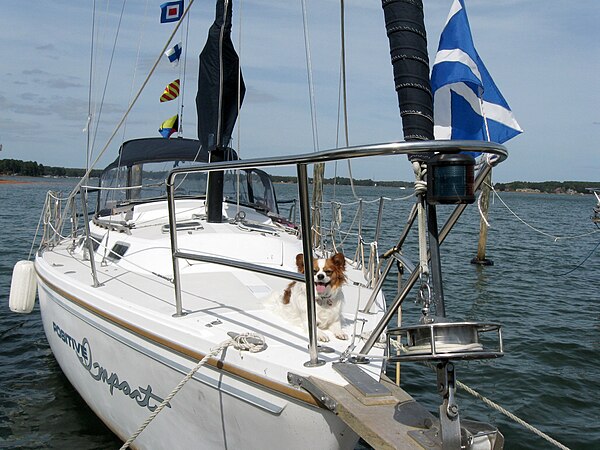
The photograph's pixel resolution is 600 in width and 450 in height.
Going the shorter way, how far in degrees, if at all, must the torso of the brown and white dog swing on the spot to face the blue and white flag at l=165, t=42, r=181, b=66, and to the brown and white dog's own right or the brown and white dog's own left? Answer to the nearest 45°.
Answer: approximately 135° to the brown and white dog's own left

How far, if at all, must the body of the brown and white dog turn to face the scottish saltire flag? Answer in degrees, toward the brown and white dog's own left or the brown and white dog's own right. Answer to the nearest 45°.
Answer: approximately 90° to the brown and white dog's own left
